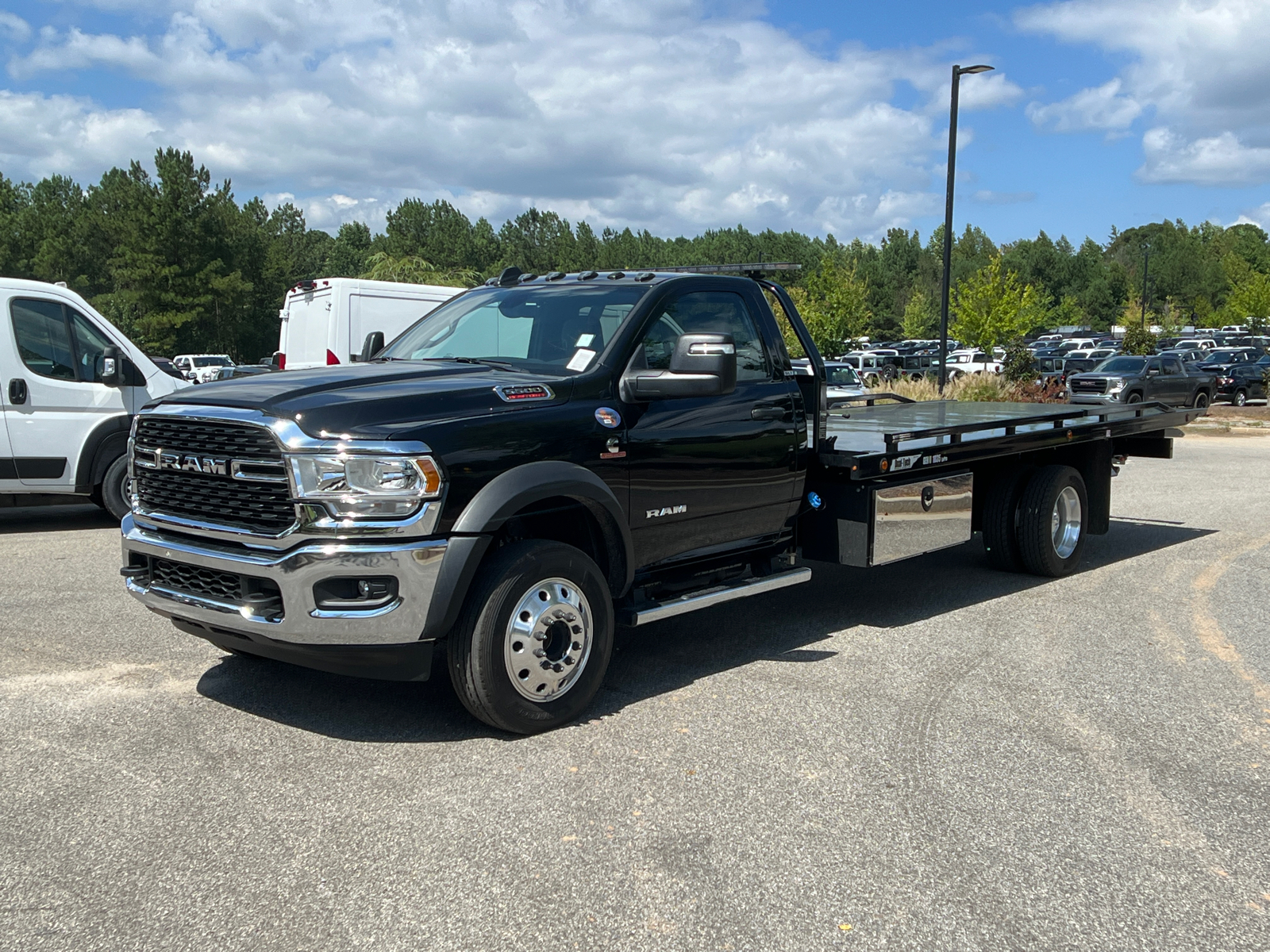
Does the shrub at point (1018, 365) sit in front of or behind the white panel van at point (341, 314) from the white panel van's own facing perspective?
in front

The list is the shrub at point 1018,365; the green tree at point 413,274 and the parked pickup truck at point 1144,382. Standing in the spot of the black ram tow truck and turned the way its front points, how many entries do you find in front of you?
0

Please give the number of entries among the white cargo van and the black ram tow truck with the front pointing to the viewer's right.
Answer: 1

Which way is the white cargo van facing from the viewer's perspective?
to the viewer's right

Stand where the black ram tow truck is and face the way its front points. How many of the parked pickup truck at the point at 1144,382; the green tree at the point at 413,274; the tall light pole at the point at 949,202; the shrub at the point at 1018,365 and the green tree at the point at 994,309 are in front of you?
0

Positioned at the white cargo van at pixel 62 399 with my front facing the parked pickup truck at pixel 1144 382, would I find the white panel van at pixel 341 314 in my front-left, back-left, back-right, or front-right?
front-left

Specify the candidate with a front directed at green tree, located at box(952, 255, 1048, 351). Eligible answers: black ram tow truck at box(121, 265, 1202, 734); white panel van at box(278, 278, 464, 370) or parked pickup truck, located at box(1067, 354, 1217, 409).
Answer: the white panel van

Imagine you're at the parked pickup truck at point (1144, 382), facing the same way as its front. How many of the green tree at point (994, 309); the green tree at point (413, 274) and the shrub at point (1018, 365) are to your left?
0

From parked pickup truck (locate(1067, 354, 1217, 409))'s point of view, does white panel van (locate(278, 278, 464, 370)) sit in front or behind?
in front

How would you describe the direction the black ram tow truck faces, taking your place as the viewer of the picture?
facing the viewer and to the left of the viewer

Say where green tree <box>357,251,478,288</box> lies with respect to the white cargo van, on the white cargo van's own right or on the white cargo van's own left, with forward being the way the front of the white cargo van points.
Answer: on the white cargo van's own left

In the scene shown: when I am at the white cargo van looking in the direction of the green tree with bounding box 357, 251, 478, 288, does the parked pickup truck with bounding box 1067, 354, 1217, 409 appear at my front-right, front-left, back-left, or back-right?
front-right

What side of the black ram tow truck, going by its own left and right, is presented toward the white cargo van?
right

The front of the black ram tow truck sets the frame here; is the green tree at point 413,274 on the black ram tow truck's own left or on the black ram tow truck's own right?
on the black ram tow truck's own right

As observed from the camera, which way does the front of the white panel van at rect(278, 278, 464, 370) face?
facing away from the viewer and to the right of the viewer

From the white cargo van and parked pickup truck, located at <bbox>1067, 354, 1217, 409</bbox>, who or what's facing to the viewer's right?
the white cargo van

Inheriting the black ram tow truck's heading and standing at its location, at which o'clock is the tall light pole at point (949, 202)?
The tall light pole is roughly at 5 o'clock from the black ram tow truck.
